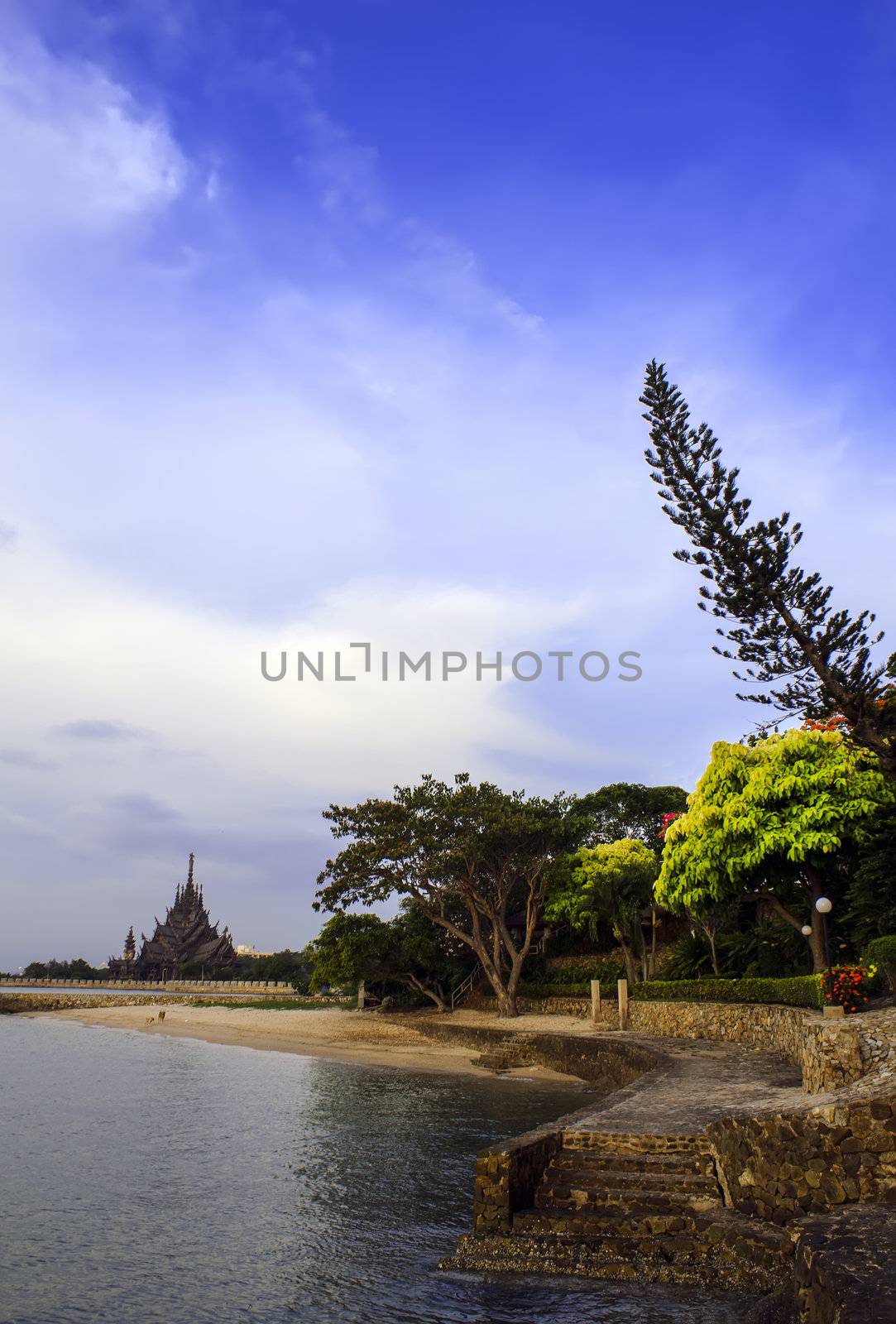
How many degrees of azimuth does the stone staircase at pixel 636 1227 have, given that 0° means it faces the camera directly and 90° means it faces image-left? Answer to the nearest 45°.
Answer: approximately 0°

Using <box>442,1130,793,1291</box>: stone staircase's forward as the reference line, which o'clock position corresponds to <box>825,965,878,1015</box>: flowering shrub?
The flowering shrub is roughly at 7 o'clock from the stone staircase.

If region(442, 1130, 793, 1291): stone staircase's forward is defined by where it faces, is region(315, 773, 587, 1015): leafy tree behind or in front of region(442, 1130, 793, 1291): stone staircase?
behind

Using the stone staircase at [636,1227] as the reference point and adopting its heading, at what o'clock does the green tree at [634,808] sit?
The green tree is roughly at 6 o'clock from the stone staircase.

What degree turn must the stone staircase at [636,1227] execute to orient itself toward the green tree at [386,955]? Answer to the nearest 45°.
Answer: approximately 180°

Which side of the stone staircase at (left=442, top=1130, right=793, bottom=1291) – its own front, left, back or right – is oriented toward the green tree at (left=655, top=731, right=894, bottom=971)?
back

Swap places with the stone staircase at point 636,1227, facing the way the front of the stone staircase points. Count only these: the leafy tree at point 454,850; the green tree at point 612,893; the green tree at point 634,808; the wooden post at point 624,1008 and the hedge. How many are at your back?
5

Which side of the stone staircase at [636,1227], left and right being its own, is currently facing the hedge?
back

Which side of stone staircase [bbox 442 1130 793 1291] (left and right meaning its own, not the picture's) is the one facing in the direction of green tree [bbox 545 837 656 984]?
back

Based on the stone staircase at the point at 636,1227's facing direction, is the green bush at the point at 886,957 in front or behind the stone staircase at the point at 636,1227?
behind
